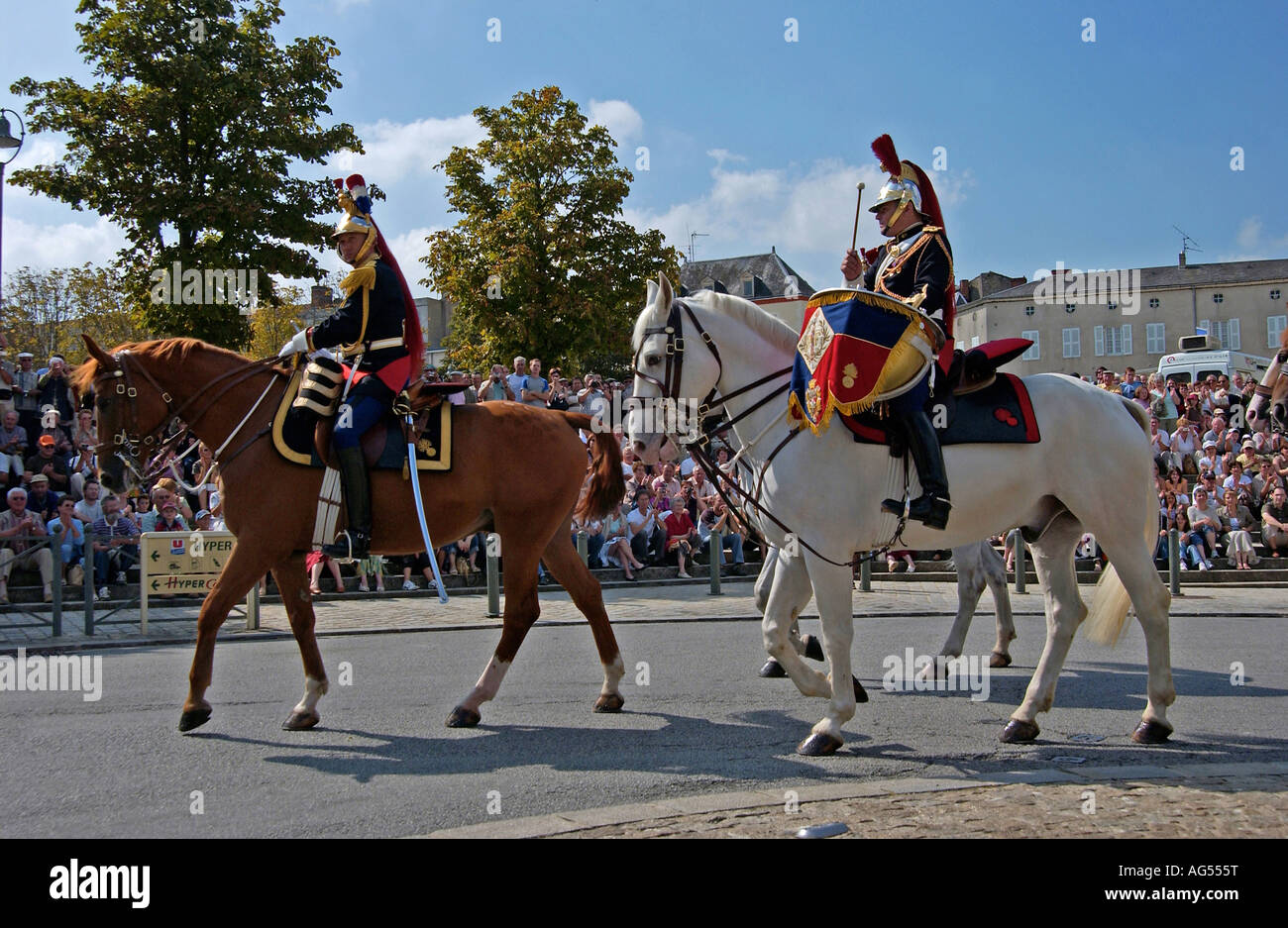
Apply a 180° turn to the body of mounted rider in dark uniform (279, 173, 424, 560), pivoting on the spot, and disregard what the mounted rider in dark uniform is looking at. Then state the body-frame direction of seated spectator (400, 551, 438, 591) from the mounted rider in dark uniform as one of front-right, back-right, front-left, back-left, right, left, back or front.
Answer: left

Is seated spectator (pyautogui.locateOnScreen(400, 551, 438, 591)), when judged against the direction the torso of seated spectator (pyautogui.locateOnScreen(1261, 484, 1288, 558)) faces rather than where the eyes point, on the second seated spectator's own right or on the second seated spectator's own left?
on the second seated spectator's own right

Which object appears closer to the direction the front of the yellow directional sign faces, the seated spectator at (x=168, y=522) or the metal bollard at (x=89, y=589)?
the metal bollard

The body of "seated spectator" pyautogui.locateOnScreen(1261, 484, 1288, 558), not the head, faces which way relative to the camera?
toward the camera

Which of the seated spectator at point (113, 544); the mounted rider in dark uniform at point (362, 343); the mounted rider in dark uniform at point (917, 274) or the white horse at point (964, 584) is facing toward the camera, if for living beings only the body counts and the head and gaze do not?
the seated spectator

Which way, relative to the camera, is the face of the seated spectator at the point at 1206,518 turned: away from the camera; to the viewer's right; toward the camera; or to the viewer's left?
toward the camera

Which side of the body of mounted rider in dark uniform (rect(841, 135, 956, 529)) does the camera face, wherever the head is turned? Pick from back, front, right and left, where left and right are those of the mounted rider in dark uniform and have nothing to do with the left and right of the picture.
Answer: left

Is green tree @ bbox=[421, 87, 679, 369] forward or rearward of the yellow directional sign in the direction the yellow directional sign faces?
rearward

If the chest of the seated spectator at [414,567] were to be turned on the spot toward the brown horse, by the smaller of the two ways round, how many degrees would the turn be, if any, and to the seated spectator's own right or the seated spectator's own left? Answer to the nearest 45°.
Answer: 0° — they already face it

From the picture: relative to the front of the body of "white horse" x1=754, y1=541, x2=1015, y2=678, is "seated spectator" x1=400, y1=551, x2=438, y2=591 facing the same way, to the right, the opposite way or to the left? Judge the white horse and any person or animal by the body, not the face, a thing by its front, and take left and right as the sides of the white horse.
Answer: to the left

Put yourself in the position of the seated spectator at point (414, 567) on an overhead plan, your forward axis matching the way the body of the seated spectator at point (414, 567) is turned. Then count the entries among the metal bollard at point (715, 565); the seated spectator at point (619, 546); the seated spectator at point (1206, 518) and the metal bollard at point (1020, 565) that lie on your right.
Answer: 0

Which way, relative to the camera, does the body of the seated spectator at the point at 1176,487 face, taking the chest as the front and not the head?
toward the camera

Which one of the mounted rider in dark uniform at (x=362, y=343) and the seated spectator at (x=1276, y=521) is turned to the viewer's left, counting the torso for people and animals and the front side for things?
the mounted rider in dark uniform

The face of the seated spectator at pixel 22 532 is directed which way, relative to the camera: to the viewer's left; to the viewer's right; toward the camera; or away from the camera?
toward the camera

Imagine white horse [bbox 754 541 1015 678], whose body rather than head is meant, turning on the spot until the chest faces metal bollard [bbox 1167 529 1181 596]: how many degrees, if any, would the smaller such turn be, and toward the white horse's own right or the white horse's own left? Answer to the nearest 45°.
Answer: approximately 90° to the white horse's own right

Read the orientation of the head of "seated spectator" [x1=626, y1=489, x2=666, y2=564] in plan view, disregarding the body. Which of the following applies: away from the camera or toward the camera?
toward the camera
